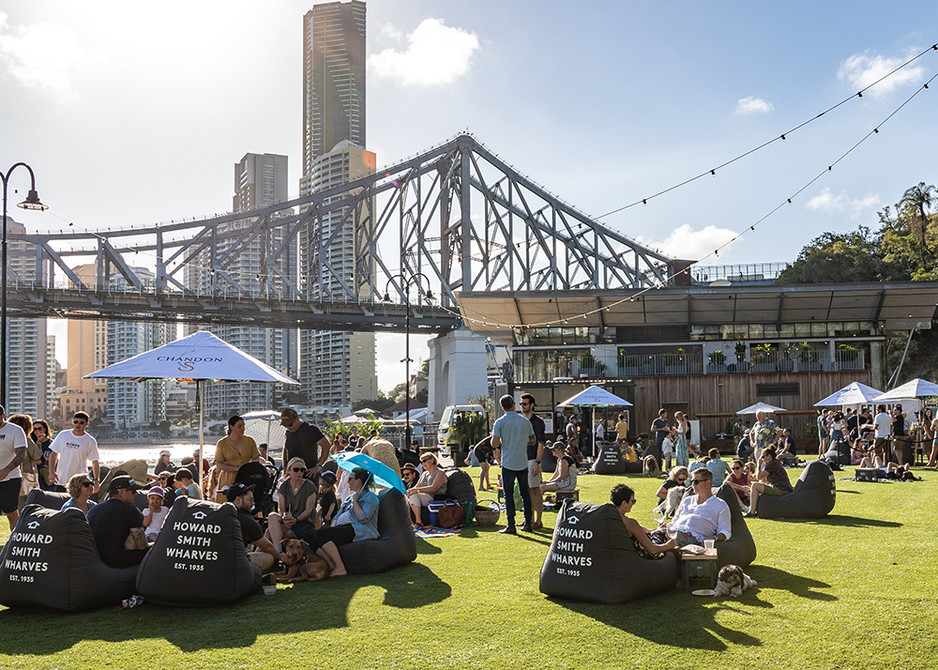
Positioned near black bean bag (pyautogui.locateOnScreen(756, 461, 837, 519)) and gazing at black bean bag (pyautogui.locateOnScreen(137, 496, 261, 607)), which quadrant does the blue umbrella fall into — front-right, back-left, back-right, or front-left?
front-right

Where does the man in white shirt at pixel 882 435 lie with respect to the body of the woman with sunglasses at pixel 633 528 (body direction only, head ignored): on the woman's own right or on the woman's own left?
on the woman's own left

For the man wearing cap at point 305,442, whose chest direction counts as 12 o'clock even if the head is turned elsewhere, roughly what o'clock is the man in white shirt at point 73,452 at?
The man in white shirt is roughly at 2 o'clock from the man wearing cap.

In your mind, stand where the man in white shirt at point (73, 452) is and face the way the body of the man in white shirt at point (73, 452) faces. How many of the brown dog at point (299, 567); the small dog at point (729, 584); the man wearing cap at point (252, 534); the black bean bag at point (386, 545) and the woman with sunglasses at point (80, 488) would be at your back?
0

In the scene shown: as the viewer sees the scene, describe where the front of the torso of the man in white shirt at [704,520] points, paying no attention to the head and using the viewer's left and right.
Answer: facing the viewer and to the left of the viewer

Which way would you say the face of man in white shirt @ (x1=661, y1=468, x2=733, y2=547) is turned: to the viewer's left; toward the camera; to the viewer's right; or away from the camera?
to the viewer's left

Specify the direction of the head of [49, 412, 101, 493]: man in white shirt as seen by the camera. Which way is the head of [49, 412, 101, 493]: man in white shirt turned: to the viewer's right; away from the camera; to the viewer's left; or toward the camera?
toward the camera

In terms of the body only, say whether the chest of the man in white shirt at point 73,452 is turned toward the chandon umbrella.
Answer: no

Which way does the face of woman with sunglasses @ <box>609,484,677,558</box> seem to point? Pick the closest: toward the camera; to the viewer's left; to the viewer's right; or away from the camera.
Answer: to the viewer's right

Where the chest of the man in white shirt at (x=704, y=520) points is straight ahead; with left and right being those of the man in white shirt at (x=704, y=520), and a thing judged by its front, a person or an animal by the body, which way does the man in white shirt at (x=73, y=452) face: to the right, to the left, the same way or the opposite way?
to the left

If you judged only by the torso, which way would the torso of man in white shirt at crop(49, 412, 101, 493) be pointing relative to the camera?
toward the camera

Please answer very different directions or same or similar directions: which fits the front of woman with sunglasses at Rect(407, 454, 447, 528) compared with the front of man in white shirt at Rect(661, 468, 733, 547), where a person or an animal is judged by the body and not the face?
same or similar directions

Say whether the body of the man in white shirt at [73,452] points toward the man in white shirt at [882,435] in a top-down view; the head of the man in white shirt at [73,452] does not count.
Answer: no

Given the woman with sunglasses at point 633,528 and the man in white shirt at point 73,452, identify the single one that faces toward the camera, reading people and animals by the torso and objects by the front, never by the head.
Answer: the man in white shirt

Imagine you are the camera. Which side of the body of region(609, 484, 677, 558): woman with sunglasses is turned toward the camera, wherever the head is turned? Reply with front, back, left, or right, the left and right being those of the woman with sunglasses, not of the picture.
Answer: right

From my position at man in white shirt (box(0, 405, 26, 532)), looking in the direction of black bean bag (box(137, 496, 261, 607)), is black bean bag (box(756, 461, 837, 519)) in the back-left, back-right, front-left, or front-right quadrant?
front-left

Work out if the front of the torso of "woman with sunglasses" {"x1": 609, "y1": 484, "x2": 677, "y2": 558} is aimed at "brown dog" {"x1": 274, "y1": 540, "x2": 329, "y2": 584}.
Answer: no
